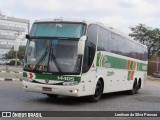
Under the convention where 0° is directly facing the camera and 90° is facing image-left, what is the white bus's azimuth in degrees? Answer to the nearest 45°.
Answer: approximately 45°
